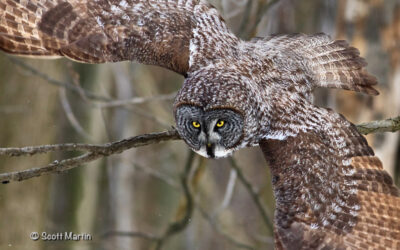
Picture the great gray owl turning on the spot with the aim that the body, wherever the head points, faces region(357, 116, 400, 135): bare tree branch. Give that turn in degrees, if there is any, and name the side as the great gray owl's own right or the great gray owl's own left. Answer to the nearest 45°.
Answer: approximately 135° to the great gray owl's own left

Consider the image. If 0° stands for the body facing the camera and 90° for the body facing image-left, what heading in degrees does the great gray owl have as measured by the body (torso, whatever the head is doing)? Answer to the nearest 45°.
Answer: approximately 45°

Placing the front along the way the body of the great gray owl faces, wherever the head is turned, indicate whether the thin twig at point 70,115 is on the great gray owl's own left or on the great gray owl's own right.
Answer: on the great gray owl's own right
